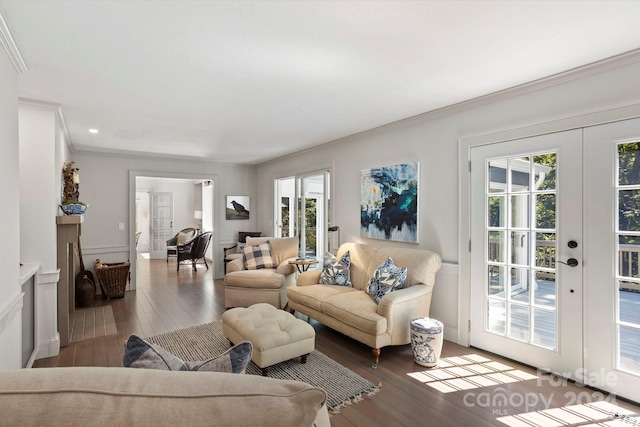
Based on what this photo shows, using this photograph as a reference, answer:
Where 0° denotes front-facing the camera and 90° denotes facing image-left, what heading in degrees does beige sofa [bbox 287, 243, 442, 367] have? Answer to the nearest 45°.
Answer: approximately 45°

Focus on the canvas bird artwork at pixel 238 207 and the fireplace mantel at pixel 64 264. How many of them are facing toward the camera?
1

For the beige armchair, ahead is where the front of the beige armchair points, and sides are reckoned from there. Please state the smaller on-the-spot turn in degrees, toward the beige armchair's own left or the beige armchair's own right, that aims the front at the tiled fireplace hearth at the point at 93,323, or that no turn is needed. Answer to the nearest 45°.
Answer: approximately 45° to the beige armchair's own right

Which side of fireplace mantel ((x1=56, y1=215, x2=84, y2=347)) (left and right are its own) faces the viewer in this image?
right

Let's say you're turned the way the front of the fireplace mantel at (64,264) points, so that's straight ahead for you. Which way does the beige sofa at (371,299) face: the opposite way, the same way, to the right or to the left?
the opposite way

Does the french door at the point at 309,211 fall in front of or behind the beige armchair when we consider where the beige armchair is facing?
behind

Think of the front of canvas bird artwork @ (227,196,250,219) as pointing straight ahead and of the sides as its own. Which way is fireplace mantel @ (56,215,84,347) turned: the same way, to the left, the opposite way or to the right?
to the left

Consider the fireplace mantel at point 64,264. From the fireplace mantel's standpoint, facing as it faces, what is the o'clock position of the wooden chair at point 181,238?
The wooden chair is roughly at 10 o'clock from the fireplace mantel.

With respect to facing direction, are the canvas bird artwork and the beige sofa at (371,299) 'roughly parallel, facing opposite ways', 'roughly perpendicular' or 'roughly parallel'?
roughly perpendicular

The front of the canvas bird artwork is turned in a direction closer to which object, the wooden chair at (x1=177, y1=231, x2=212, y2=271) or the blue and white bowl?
the blue and white bowl

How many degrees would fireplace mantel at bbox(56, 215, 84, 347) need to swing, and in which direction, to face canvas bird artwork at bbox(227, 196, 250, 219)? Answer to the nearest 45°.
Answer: approximately 45° to its left

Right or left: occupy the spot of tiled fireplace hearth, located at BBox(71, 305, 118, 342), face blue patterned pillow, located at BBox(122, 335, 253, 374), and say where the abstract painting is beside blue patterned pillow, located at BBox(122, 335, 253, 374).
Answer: left
